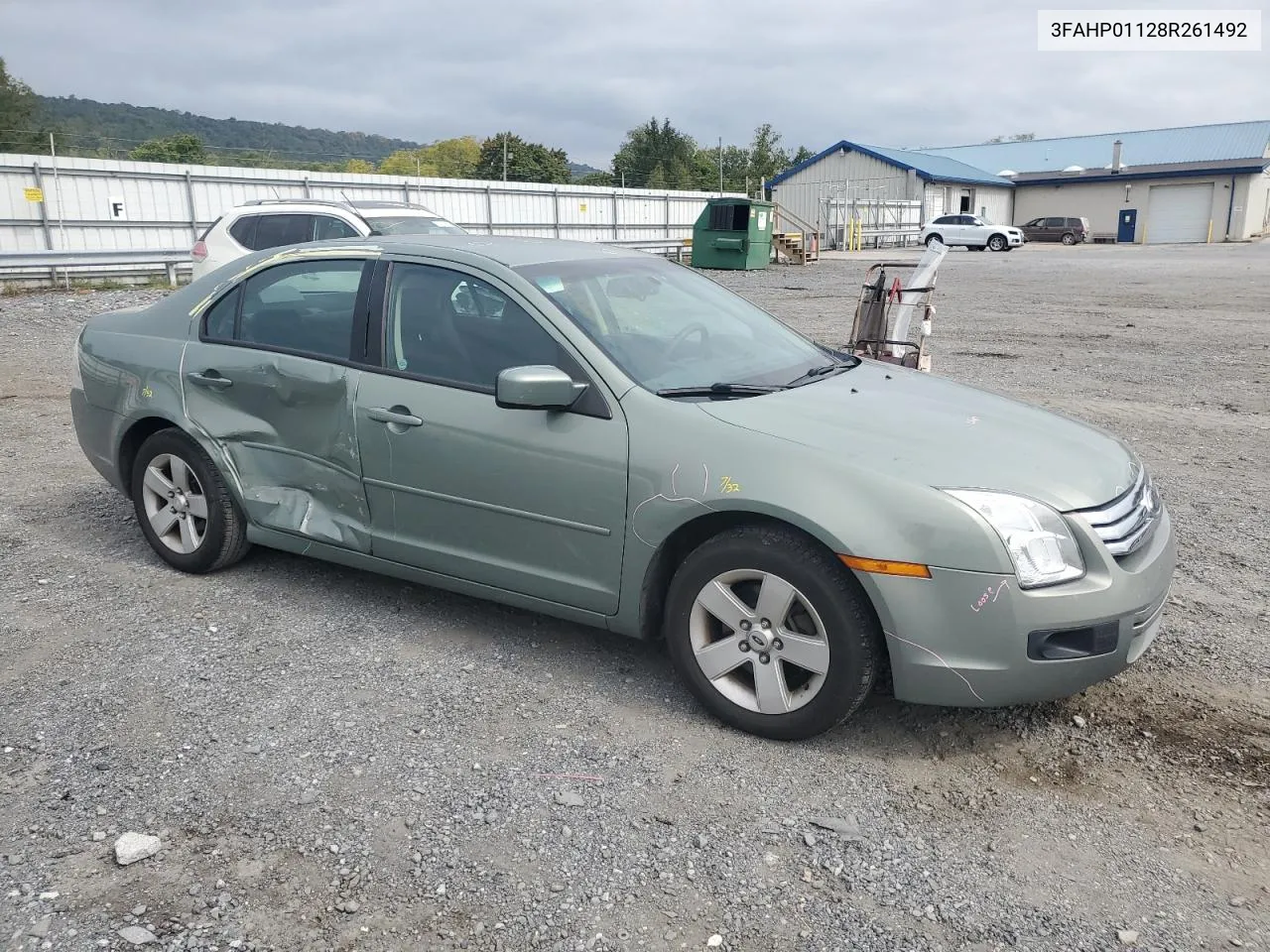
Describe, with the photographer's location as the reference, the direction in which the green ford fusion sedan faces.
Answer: facing the viewer and to the right of the viewer

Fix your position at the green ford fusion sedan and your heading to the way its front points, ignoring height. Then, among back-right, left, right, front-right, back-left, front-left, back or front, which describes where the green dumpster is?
back-left

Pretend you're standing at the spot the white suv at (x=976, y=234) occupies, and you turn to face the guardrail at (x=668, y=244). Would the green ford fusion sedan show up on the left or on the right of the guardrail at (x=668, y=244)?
left

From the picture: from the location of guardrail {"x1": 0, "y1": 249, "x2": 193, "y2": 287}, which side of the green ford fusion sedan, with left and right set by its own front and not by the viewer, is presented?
back

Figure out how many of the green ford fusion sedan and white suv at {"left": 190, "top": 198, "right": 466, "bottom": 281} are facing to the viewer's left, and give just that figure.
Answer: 0
